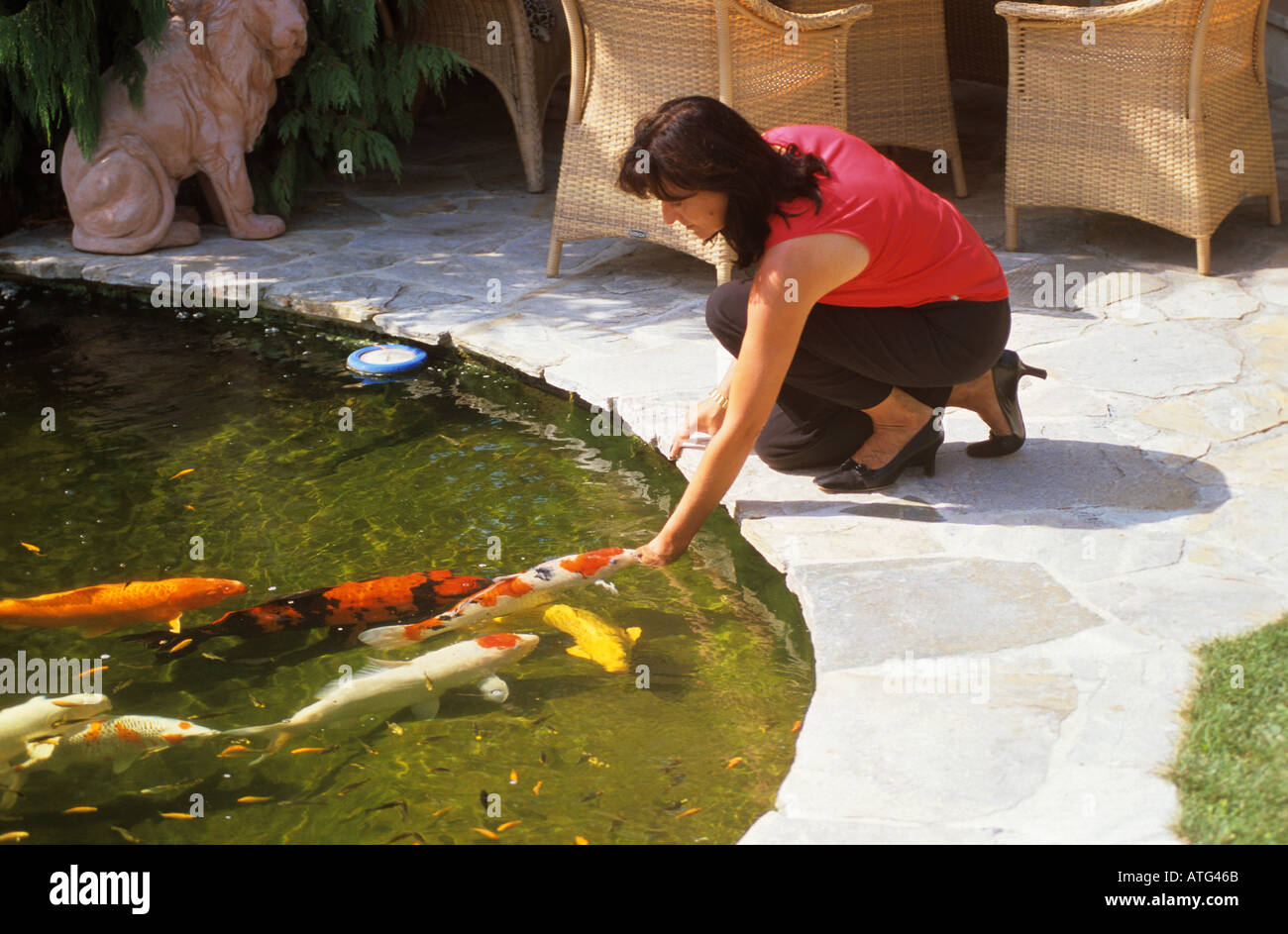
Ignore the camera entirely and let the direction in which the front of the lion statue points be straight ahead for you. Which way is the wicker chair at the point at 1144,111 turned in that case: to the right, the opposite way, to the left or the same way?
to the left

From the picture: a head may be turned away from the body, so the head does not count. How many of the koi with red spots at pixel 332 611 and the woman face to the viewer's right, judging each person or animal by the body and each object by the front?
1

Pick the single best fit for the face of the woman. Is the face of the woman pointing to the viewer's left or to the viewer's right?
to the viewer's left

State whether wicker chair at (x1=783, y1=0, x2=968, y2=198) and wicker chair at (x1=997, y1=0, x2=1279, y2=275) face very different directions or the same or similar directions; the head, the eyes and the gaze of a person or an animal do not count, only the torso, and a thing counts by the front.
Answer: same or similar directions

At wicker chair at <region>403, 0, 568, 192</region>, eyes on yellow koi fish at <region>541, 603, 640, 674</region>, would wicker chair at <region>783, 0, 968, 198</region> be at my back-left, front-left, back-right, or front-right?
front-left

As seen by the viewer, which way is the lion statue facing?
to the viewer's right

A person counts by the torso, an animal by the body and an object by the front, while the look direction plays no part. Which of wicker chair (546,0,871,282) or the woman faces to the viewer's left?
the woman

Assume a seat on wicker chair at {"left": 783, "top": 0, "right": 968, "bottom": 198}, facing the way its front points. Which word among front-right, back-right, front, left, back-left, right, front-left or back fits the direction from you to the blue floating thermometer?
left

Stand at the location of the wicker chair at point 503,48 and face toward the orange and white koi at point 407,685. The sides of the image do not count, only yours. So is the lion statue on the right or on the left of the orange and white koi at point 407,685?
right

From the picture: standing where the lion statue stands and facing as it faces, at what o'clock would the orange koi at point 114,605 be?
The orange koi is roughly at 3 o'clock from the lion statue.

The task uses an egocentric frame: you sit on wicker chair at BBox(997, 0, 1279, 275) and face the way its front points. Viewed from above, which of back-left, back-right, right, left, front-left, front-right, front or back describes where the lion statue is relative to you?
front-left
